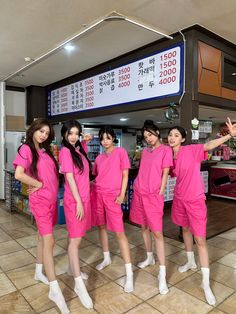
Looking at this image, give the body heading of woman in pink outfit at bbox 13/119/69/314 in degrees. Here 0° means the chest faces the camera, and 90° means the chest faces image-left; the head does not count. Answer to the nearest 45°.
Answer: approximately 315°

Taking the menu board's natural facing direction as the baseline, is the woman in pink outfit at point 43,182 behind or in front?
in front

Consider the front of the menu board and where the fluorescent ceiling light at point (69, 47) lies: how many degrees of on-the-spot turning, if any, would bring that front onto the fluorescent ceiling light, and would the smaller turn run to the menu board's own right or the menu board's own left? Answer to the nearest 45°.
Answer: approximately 45° to the menu board's own right

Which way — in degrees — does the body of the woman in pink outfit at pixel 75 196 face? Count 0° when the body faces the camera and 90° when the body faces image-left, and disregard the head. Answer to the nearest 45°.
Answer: approximately 315°

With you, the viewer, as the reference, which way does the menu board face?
facing the viewer and to the left of the viewer

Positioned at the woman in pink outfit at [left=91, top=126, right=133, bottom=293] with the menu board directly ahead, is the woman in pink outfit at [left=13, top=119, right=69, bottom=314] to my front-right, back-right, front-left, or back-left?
back-left

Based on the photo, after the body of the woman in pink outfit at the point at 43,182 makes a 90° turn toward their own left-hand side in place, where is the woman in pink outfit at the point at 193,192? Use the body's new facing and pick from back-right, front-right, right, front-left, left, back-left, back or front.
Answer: front-right

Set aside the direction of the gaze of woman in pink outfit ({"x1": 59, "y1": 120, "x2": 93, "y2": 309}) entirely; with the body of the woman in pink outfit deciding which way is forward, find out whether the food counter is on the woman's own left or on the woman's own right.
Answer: on the woman's own left

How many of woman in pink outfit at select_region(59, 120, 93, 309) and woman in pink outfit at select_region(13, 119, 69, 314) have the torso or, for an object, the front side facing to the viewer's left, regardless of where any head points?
0

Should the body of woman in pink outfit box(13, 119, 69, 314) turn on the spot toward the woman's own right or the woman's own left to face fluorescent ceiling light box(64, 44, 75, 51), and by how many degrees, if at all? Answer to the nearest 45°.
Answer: approximately 135° to the woman's own left

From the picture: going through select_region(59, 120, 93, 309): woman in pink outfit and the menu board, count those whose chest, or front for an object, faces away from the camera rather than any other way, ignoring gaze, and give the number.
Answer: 0

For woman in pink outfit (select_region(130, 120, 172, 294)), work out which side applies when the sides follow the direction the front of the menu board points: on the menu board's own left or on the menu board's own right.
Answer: on the menu board's own left
